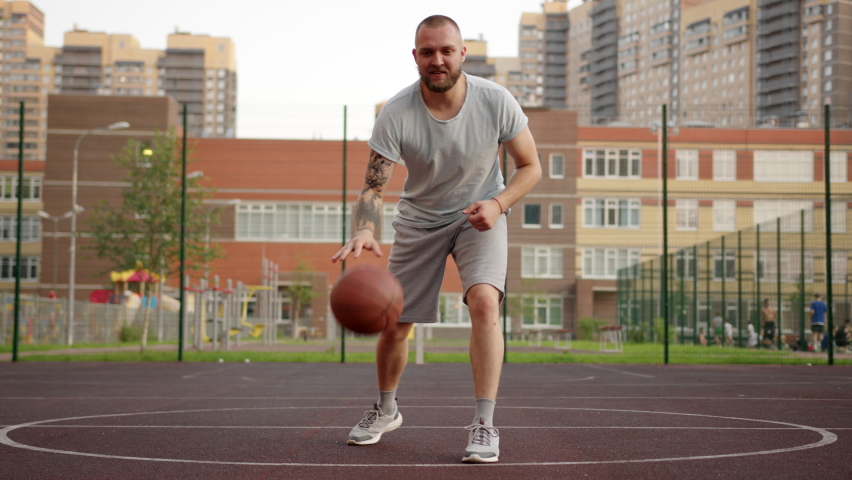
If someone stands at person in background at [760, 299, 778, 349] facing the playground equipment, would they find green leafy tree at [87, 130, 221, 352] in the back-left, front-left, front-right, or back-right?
front-left

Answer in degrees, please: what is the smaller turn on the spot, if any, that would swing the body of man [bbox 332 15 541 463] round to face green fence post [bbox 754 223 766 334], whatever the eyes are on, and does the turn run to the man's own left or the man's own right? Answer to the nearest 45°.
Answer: approximately 135° to the man's own left

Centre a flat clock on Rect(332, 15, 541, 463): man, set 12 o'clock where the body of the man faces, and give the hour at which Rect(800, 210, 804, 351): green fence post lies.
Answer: The green fence post is roughly at 7 o'clock from the man.

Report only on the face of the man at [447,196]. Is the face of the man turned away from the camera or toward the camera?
toward the camera

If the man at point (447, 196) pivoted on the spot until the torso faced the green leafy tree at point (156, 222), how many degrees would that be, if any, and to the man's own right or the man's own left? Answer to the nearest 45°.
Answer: approximately 180°

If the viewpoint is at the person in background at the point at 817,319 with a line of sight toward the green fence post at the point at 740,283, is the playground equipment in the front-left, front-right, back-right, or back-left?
front-left

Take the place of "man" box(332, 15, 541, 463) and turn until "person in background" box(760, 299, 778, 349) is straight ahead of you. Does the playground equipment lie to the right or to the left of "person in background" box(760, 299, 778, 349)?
left

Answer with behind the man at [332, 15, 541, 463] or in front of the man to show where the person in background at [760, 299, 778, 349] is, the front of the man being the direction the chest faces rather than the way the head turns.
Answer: behind

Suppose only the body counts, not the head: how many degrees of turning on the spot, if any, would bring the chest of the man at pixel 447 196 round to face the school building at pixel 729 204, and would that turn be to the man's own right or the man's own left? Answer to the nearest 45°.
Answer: approximately 180°

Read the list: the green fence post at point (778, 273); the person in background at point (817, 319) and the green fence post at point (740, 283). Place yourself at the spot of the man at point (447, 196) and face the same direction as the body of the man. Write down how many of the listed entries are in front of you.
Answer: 0

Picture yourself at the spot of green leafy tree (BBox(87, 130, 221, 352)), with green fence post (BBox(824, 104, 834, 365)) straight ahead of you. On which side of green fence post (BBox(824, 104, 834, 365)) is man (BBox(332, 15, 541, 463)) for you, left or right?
right

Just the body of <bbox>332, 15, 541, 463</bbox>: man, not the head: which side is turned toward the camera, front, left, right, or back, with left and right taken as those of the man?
front

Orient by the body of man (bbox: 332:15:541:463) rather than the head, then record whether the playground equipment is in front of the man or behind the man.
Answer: behind
